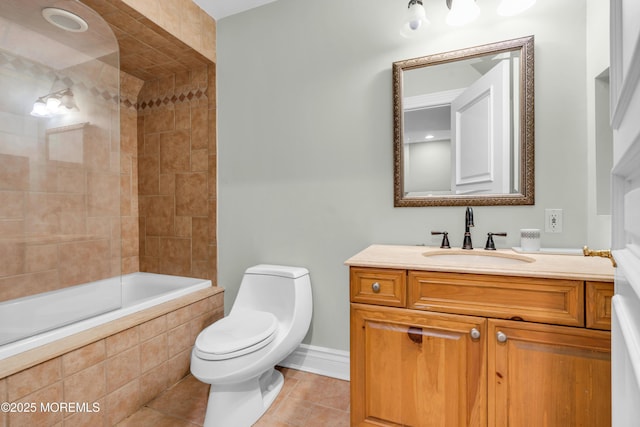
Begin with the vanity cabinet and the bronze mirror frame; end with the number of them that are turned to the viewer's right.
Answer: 0

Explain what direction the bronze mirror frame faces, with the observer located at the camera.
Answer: facing the viewer and to the left of the viewer

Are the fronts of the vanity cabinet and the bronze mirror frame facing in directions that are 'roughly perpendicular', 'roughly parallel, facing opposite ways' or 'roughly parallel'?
roughly parallel
